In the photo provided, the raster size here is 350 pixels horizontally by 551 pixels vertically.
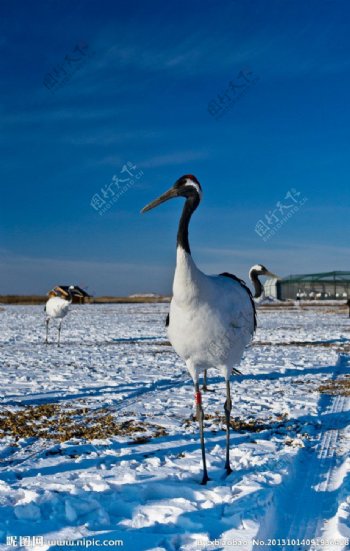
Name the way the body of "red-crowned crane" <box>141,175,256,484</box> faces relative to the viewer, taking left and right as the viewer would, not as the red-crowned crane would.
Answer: facing the viewer and to the left of the viewer
